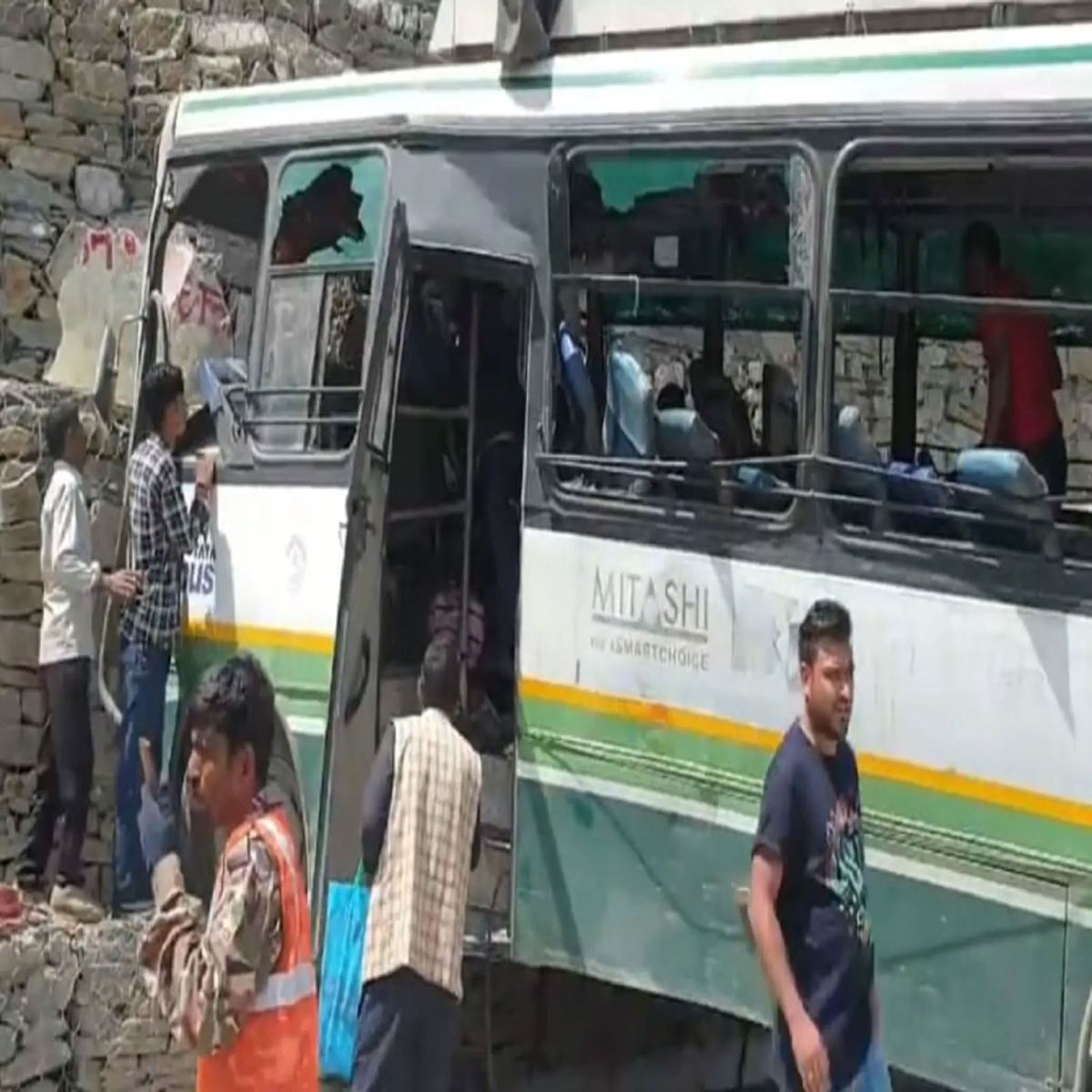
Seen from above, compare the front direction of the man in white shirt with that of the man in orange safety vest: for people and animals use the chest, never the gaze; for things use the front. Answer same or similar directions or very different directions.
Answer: very different directions

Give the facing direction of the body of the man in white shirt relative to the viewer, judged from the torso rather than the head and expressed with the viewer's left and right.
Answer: facing to the right of the viewer

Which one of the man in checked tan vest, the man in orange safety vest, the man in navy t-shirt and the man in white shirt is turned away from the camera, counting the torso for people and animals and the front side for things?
the man in checked tan vest

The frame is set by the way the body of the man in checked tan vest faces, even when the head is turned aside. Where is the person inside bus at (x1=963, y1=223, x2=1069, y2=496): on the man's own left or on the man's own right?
on the man's own right

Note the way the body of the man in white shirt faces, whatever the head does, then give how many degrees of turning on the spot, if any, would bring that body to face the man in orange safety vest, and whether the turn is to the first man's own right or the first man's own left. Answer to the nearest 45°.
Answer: approximately 90° to the first man's own right

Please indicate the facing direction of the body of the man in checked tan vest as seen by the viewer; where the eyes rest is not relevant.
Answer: away from the camera

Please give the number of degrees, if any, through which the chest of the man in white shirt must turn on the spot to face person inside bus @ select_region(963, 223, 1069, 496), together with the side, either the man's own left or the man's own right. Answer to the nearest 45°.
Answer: approximately 45° to the man's own right

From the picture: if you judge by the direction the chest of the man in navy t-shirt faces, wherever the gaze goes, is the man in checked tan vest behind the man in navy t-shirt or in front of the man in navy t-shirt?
behind

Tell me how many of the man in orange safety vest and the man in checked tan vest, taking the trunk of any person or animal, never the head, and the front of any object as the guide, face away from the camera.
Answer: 1

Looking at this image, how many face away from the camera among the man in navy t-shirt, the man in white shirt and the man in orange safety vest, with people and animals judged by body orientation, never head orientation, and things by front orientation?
0
